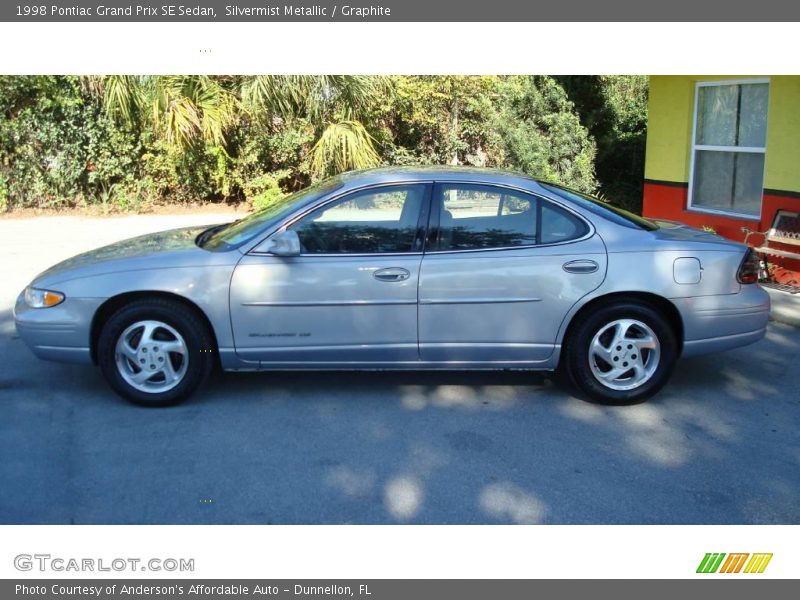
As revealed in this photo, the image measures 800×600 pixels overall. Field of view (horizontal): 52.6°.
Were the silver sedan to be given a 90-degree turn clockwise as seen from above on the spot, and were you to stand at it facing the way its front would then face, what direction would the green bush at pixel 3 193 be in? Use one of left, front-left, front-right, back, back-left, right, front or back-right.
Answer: front-left

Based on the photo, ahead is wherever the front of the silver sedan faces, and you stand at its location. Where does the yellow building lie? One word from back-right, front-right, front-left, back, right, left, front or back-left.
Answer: back-right

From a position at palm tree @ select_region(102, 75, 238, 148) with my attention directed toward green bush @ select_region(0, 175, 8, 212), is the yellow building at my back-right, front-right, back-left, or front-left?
back-left

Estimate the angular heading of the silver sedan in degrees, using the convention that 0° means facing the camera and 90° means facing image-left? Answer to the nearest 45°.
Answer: approximately 90°

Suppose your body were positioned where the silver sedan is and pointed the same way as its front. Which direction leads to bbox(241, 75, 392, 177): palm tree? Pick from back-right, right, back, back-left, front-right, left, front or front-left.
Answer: right

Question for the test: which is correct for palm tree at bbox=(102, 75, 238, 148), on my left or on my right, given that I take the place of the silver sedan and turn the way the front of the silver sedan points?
on my right
